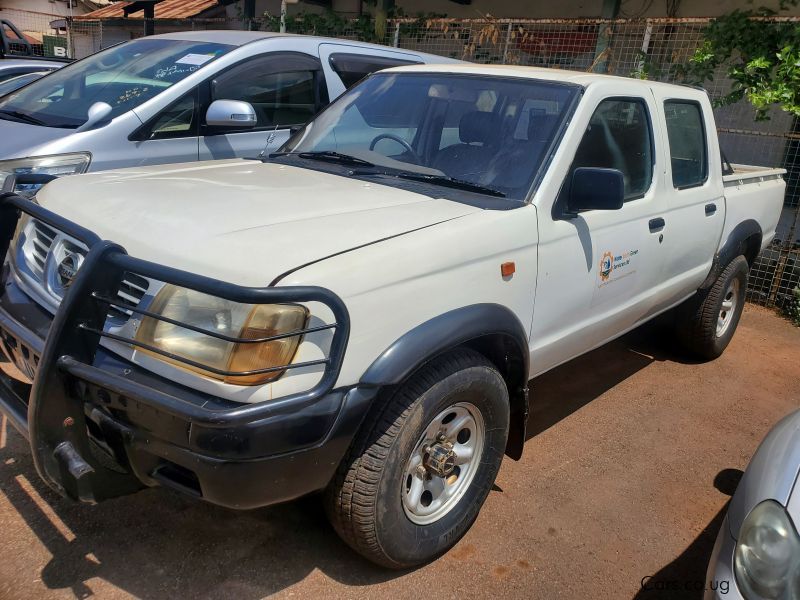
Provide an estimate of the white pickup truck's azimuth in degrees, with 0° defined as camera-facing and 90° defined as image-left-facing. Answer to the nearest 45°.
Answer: approximately 45°

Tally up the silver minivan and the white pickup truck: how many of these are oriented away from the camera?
0

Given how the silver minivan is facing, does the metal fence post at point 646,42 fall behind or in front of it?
behind

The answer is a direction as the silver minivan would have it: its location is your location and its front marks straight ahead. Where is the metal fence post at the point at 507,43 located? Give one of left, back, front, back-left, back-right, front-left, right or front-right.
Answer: back

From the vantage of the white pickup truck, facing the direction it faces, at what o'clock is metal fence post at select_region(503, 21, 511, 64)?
The metal fence post is roughly at 5 o'clock from the white pickup truck.

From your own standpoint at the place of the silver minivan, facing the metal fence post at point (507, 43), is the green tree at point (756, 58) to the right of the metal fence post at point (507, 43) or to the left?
right

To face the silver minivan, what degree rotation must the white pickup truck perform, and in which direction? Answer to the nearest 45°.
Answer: approximately 90° to its right

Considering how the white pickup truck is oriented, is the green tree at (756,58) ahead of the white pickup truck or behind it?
behind

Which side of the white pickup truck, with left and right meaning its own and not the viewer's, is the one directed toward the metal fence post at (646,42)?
back

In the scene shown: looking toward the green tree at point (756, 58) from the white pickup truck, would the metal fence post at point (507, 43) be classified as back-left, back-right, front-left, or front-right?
front-left

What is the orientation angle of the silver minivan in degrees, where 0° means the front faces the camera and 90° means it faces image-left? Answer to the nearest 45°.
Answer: approximately 45°

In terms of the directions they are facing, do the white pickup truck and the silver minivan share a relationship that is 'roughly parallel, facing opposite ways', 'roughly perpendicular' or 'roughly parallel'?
roughly parallel
